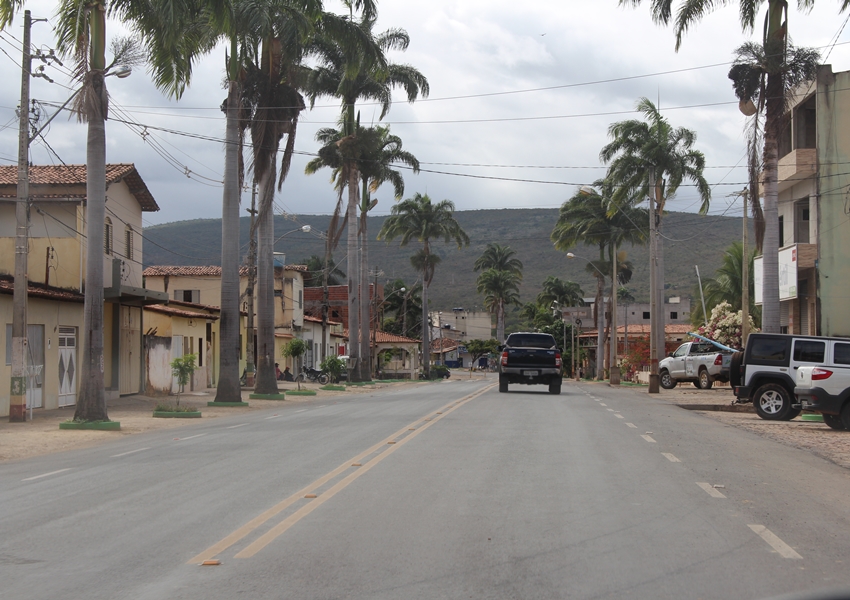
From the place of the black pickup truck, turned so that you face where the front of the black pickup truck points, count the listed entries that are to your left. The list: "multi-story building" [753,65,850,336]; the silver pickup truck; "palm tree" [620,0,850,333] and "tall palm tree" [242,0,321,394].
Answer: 1

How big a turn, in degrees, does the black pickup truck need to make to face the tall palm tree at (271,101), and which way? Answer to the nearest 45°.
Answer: approximately 90° to its left

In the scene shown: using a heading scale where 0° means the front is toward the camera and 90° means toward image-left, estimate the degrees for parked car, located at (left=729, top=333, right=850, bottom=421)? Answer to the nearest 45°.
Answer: approximately 270°

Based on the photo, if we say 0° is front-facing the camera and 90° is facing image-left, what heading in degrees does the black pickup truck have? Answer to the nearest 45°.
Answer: approximately 180°

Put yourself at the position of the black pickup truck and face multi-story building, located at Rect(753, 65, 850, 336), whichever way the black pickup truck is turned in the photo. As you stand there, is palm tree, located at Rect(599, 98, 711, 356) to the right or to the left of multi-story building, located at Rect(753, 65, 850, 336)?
left

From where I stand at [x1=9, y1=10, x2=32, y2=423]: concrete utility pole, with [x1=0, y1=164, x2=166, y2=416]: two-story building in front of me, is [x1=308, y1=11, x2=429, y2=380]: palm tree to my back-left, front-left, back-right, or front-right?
front-right
